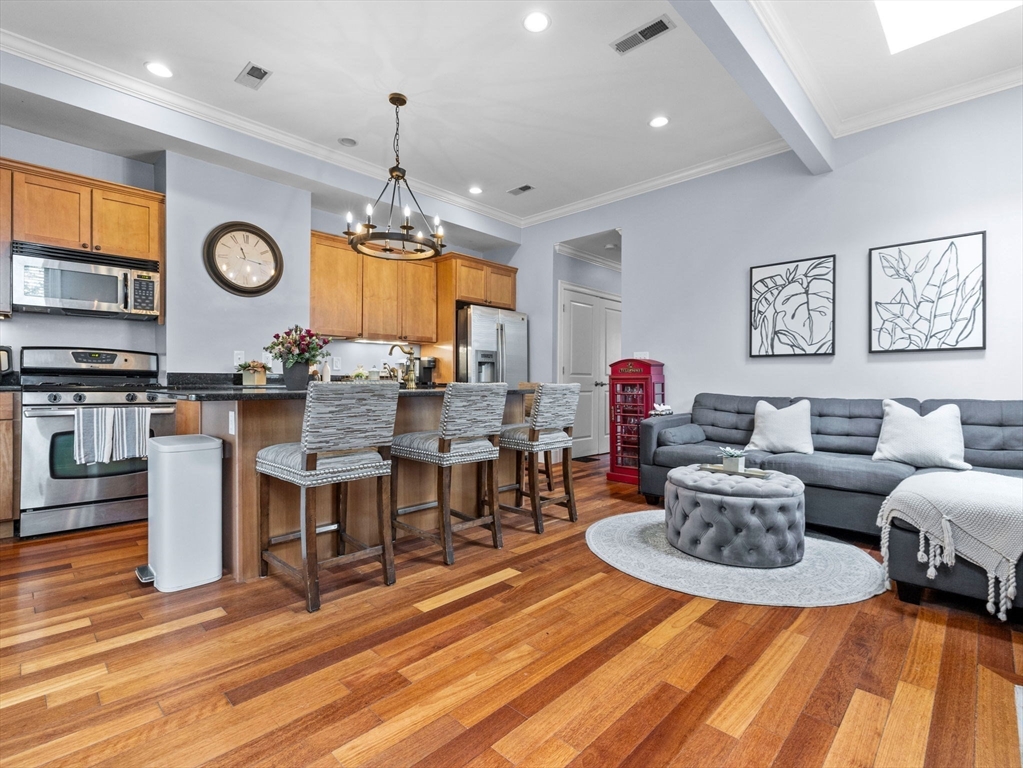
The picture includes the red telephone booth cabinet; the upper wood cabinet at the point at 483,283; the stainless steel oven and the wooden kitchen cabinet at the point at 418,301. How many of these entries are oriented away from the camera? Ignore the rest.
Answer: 0

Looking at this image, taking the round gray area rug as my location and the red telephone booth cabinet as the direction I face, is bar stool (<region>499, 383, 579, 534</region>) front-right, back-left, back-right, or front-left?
front-left

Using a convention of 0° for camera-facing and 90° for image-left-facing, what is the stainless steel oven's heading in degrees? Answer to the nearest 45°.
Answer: approximately 0°

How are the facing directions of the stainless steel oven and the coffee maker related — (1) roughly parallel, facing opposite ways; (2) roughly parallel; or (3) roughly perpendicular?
roughly parallel

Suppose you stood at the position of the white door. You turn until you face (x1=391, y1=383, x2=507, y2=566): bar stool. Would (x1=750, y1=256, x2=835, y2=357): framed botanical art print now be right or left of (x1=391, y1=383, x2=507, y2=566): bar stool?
left

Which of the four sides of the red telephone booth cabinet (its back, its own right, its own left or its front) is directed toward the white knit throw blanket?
left

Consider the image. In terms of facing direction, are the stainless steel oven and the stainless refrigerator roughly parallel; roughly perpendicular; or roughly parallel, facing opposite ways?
roughly parallel

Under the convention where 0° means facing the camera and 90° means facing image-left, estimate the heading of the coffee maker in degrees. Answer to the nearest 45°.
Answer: approximately 315°

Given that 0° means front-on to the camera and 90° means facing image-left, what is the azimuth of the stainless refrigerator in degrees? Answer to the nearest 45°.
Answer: approximately 315°

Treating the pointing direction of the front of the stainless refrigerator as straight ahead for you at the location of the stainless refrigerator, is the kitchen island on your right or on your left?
on your right

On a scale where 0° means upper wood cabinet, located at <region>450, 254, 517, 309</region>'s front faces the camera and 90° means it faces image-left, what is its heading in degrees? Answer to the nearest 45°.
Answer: approximately 315°

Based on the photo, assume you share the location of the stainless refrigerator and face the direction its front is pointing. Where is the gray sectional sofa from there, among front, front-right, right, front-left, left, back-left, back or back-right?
front

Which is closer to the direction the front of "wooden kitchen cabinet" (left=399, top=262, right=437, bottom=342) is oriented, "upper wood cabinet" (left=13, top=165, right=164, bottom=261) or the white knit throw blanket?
the white knit throw blanket

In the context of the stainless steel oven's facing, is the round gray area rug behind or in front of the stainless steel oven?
in front

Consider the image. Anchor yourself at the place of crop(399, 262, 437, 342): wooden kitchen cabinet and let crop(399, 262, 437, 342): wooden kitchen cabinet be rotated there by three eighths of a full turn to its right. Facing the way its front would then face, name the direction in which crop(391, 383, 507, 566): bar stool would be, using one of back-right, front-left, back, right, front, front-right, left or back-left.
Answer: left

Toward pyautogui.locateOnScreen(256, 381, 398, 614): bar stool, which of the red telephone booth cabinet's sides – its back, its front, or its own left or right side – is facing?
front

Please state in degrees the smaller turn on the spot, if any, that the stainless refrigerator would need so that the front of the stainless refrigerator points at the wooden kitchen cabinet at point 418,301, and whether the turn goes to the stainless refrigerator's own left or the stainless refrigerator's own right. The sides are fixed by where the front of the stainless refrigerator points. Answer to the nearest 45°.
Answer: approximately 135° to the stainless refrigerator's own right
